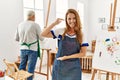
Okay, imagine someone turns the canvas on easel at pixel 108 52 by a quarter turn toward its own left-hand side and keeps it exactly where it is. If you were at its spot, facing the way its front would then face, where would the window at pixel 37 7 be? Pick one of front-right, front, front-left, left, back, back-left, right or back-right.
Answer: back

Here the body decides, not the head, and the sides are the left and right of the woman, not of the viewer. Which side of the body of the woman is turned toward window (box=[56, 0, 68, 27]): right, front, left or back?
back

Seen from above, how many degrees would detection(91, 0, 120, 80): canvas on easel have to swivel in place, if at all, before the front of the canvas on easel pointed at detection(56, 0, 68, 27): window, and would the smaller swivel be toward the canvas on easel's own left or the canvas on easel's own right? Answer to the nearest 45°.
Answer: approximately 90° to the canvas on easel's own right

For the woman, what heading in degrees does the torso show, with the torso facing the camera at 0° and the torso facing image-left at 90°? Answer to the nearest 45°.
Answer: approximately 0°

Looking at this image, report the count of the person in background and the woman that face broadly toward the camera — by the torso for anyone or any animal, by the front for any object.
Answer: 1

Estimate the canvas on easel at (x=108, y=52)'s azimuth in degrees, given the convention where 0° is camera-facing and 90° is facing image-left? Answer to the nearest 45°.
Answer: approximately 45°

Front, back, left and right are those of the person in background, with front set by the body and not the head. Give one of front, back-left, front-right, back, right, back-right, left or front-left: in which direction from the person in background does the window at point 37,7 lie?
front-left

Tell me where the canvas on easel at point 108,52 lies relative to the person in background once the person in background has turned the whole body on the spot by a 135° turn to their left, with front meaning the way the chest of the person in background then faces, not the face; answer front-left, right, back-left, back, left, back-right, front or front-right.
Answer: back-left
